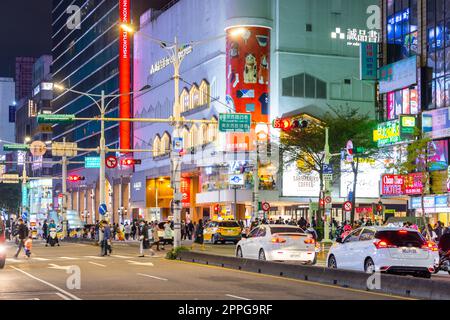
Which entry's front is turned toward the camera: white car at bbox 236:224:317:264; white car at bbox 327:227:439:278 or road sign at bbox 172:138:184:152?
the road sign

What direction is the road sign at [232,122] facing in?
toward the camera

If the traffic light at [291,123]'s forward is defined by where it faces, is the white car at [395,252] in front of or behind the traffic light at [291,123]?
in front

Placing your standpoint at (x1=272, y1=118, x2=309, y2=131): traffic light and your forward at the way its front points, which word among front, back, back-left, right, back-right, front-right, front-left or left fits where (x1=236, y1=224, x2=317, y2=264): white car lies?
front

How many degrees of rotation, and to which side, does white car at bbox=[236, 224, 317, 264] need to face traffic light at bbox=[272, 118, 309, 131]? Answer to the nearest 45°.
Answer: approximately 45° to its right

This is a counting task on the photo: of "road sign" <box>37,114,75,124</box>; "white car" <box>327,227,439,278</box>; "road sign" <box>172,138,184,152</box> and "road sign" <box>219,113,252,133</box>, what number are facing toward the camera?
3

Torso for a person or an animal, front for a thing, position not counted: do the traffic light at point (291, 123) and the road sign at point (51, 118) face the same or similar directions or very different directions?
same or similar directions

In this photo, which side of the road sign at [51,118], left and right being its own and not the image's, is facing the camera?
front

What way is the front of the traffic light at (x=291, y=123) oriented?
toward the camera

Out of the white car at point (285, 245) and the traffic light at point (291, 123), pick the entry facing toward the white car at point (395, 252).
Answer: the traffic light

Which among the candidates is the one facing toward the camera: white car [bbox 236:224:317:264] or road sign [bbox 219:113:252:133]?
the road sign

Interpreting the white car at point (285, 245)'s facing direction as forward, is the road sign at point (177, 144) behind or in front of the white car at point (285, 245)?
in front

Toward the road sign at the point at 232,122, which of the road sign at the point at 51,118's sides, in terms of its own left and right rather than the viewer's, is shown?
left

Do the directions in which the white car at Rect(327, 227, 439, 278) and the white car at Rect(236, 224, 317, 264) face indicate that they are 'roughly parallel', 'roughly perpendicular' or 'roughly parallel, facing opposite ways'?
roughly parallel

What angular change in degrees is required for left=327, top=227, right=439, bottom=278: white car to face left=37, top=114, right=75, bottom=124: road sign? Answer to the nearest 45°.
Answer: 0° — it already faces it

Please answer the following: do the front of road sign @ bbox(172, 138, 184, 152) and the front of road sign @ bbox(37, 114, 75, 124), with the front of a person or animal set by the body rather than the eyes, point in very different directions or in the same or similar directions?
same or similar directions
